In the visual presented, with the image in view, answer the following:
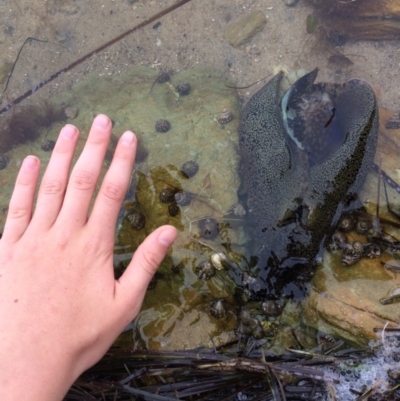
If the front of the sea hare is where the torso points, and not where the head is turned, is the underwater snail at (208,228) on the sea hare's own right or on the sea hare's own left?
on the sea hare's own right

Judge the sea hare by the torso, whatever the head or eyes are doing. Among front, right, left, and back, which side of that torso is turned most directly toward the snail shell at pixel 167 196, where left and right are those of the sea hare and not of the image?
right

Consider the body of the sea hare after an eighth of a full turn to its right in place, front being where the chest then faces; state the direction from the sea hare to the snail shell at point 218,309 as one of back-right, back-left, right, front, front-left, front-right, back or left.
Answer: front

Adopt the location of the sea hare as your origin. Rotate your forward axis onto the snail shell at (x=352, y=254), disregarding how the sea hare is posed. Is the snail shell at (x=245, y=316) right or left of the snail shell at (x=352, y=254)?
right
